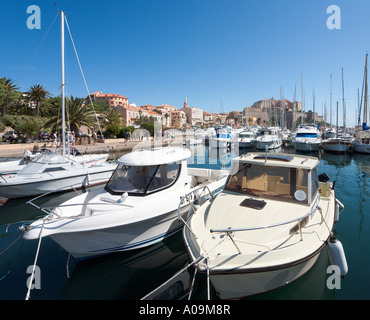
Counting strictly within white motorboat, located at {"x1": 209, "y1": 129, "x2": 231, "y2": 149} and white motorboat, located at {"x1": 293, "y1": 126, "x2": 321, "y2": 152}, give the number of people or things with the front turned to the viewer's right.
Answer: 0

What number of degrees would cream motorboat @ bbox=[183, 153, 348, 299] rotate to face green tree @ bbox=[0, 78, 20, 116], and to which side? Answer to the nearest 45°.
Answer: approximately 90° to its right

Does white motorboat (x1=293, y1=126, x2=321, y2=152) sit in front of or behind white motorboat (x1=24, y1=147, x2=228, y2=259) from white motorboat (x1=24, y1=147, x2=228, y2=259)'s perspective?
behind

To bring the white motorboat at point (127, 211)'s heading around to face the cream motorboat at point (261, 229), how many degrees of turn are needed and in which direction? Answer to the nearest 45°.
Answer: approximately 90° to its left

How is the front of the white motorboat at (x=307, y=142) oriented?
toward the camera

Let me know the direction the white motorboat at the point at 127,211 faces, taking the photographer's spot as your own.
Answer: facing the viewer and to the left of the viewer

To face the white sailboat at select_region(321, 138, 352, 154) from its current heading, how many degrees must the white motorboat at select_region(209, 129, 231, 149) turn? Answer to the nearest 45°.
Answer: approximately 90° to its left

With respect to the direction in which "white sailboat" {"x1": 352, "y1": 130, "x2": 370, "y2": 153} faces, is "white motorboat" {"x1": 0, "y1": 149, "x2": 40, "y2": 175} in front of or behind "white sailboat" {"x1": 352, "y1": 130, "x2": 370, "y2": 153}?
in front
